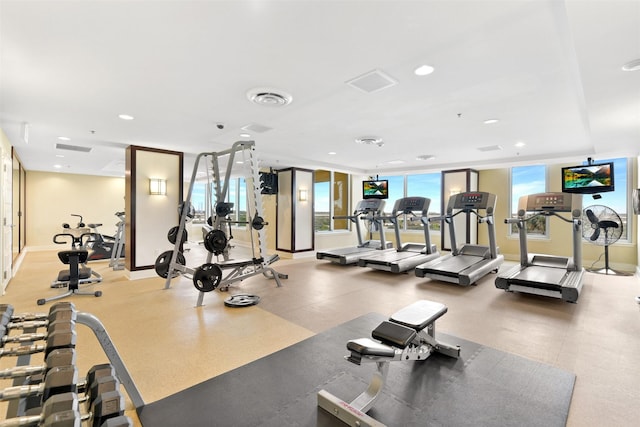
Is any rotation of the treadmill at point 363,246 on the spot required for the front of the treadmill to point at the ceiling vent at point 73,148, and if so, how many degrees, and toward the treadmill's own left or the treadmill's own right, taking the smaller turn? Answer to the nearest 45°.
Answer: approximately 135° to the treadmill's own left

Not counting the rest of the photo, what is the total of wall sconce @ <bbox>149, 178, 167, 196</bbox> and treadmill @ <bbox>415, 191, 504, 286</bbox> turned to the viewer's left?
0

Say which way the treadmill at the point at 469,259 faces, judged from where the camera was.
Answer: facing away from the viewer and to the right of the viewer

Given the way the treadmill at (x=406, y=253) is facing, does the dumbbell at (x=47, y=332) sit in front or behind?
behind

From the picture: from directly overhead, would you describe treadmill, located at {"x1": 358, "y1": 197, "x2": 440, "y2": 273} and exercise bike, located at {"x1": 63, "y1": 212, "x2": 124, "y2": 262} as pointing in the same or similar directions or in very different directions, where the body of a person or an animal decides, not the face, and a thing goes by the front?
very different directions

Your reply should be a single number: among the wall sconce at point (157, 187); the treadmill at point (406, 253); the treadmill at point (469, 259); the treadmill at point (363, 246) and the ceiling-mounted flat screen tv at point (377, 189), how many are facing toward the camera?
2

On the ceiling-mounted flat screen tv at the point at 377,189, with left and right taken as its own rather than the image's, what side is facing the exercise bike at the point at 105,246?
right

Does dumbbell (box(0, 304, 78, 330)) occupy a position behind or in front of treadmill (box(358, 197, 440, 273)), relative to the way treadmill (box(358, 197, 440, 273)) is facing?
behind

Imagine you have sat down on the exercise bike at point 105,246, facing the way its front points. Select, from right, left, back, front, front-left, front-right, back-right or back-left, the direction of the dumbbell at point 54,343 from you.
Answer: left

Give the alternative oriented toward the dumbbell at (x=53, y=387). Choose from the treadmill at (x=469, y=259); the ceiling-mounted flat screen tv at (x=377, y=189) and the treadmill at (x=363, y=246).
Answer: the ceiling-mounted flat screen tv

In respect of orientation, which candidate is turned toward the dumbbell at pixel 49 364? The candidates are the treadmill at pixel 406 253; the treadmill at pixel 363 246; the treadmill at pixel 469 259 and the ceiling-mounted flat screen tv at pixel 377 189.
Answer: the ceiling-mounted flat screen tv

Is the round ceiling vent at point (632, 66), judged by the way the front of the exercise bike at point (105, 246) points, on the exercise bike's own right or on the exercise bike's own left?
on the exercise bike's own left

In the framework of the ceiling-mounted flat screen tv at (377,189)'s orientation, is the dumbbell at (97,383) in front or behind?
in front

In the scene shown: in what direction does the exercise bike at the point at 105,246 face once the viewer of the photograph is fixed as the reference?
facing to the left of the viewer
